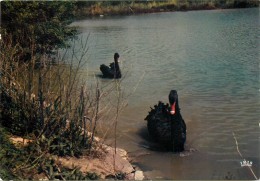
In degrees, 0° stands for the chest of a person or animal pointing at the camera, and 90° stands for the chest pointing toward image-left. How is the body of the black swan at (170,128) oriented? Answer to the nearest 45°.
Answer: approximately 315°

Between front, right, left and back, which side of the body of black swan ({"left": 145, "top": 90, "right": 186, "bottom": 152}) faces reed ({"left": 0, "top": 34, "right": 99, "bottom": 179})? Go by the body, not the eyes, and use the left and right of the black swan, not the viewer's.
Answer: right
